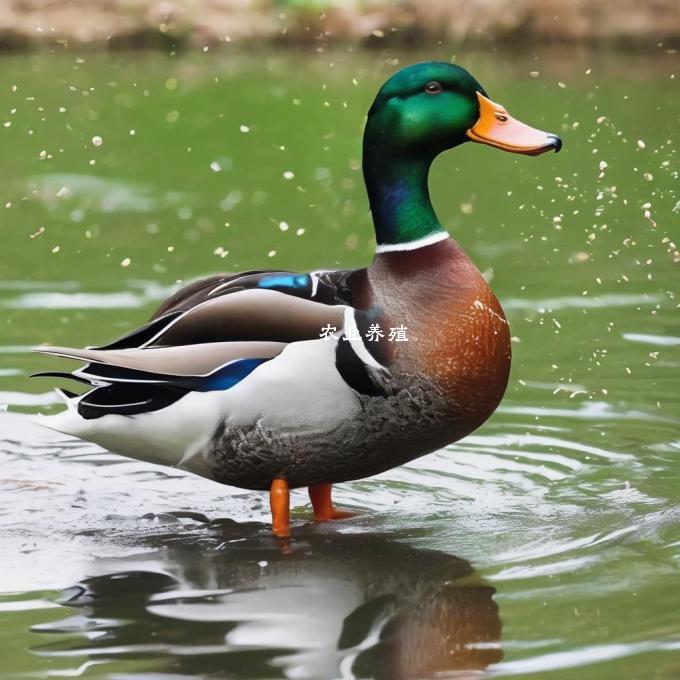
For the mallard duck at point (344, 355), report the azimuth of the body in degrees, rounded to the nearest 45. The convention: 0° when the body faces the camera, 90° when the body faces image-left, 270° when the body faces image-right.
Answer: approximately 270°
